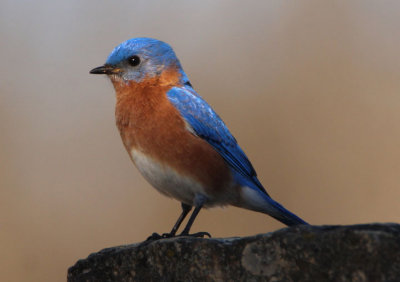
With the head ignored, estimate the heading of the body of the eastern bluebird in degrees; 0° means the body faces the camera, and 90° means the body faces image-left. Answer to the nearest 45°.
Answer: approximately 90°
